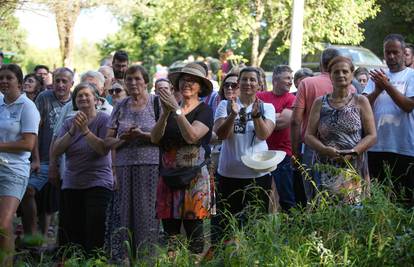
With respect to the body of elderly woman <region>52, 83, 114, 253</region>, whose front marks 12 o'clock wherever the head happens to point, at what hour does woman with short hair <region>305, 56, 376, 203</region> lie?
The woman with short hair is roughly at 10 o'clock from the elderly woman.

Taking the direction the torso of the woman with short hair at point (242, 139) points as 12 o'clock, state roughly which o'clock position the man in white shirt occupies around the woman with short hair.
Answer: The man in white shirt is roughly at 9 o'clock from the woman with short hair.

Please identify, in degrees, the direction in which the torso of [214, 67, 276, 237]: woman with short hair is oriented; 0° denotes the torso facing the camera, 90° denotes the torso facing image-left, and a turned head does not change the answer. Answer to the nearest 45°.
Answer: approximately 0°

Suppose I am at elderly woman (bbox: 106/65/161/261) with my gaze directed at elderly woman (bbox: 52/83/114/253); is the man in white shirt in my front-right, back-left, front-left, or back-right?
back-right

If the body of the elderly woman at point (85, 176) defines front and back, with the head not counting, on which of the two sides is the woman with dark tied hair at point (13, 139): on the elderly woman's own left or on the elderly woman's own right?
on the elderly woman's own right

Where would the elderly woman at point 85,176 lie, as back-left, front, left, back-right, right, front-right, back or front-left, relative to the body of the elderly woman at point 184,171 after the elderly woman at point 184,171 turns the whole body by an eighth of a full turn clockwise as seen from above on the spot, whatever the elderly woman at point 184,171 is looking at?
front-right

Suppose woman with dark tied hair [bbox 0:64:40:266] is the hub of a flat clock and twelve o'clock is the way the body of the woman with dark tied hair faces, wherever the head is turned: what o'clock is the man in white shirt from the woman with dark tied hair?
The man in white shirt is roughly at 8 o'clock from the woman with dark tied hair.

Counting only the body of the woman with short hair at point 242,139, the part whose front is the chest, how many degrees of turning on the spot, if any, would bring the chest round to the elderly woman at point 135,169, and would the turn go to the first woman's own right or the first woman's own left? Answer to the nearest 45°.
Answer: approximately 90° to the first woman's own right

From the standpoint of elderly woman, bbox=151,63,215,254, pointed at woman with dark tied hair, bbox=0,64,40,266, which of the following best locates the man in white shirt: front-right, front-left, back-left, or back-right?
back-right

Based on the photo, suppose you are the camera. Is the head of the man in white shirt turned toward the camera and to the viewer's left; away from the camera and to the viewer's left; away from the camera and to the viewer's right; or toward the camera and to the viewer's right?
toward the camera and to the viewer's left

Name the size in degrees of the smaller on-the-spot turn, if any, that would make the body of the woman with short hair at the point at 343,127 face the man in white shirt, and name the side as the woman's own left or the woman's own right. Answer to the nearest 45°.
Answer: approximately 135° to the woman's own left

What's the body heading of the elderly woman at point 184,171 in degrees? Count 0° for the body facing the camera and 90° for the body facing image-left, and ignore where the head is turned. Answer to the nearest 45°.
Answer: approximately 45°

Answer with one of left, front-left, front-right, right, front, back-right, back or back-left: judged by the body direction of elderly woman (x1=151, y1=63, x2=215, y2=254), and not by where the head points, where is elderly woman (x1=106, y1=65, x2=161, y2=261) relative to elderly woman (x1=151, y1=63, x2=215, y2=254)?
right
